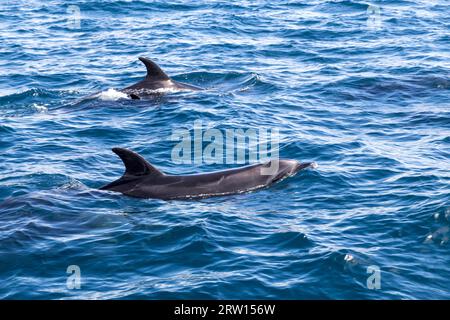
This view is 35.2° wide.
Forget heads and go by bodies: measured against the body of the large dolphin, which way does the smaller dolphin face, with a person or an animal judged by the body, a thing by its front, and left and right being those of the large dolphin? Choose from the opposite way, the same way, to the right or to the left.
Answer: the same way

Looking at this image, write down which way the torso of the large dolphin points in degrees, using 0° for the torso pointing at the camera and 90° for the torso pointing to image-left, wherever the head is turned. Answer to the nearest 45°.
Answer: approximately 270°

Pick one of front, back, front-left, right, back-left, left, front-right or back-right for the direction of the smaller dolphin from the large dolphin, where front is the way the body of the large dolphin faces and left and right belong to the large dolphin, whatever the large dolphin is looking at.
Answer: left

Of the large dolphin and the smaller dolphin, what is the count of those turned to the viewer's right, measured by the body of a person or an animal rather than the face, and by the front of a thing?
2

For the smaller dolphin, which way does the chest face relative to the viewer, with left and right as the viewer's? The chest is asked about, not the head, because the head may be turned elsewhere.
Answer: facing to the right of the viewer

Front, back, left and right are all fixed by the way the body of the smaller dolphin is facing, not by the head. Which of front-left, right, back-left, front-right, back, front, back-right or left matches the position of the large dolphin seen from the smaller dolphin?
right
